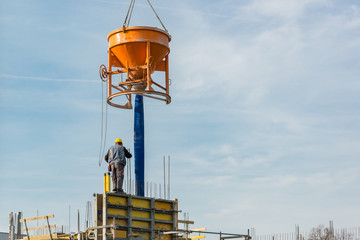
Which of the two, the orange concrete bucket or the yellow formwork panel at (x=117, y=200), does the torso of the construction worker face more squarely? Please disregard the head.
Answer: the orange concrete bucket

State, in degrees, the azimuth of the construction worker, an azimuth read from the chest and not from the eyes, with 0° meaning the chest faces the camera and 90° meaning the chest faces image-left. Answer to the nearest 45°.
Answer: approximately 180°

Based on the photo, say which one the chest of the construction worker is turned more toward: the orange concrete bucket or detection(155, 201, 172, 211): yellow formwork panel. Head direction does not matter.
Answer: the orange concrete bucket

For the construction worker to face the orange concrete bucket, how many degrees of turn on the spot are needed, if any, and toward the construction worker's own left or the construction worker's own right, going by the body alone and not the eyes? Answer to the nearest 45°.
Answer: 0° — they already face it

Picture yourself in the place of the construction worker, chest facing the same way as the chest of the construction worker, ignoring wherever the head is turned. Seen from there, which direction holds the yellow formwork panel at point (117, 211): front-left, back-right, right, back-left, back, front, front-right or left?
back
